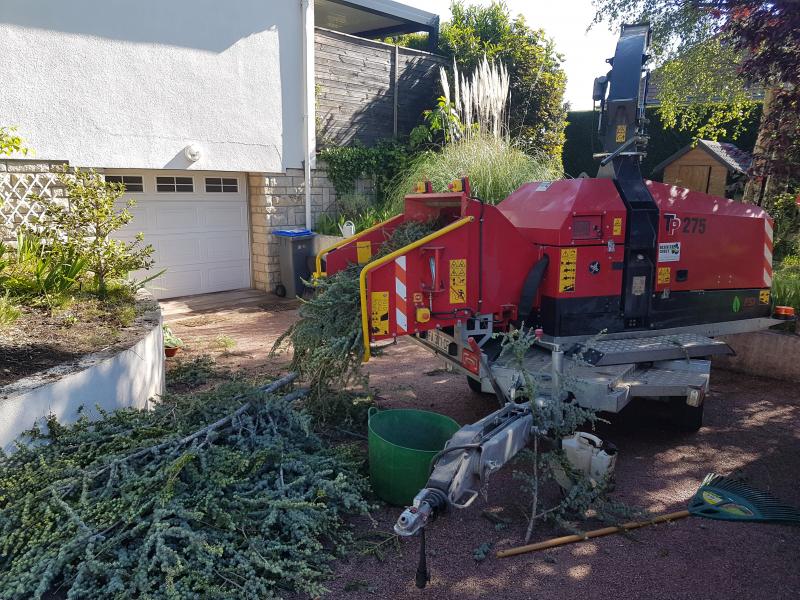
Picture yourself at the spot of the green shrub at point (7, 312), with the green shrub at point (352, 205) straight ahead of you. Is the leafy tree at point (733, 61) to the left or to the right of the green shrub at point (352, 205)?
right

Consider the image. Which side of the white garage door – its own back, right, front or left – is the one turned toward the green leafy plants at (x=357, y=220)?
left

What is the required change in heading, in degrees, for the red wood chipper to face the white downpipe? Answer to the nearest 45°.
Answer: approximately 90° to its right

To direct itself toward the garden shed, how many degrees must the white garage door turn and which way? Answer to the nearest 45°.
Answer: approximately 90° to its left

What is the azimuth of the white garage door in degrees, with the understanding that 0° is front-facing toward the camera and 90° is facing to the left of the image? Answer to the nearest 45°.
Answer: approximately 0°

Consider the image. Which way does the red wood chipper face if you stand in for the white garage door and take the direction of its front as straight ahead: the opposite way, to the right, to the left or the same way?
to the right

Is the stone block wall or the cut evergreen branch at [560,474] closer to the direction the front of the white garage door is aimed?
the cut evergreen branch

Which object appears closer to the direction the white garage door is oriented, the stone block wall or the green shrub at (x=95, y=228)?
the green shrub

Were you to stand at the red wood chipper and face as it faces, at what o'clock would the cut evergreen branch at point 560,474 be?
The cut evergreen branch is roughly at 11 o'clock from the red wood chipper.
